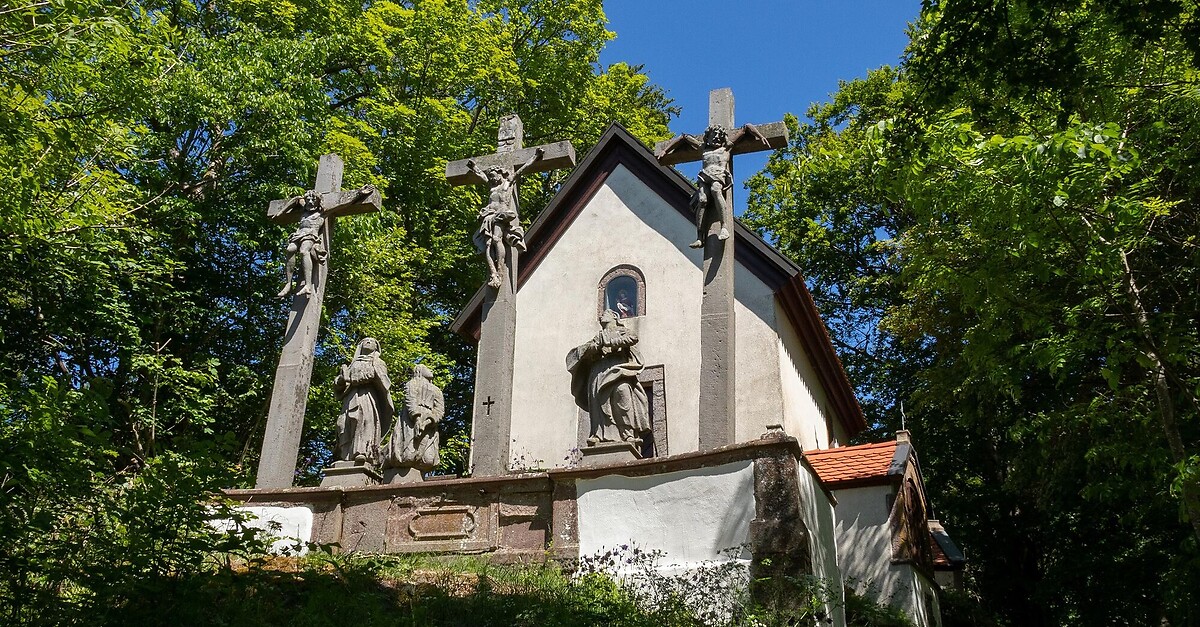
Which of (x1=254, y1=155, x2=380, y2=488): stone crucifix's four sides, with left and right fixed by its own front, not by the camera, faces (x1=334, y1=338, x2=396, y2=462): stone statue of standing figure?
left

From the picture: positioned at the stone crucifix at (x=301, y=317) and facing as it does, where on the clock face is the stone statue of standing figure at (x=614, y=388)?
The stone statue of standing figure is roughly at 9 o'clock from the stone crucifix.

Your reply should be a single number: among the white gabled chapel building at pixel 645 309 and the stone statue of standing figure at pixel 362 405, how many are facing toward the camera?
2

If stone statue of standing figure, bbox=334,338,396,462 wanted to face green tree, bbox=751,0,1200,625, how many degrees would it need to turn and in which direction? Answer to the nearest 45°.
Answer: approximately 90° to its left

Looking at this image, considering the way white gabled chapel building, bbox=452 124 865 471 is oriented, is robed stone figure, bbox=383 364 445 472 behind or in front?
in front

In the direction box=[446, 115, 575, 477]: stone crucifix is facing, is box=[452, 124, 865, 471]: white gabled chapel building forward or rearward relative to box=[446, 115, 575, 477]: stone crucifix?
rearward

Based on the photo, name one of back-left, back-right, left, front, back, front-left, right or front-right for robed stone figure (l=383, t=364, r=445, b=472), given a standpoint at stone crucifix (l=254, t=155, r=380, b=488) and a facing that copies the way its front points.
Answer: left

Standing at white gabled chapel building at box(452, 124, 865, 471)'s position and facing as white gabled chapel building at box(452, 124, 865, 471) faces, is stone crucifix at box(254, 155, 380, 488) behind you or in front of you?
in front

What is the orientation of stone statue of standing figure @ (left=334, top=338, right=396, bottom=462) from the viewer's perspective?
toward the camera

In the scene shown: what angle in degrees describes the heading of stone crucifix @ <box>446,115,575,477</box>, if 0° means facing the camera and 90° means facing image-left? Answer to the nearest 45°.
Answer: approximately 45°
